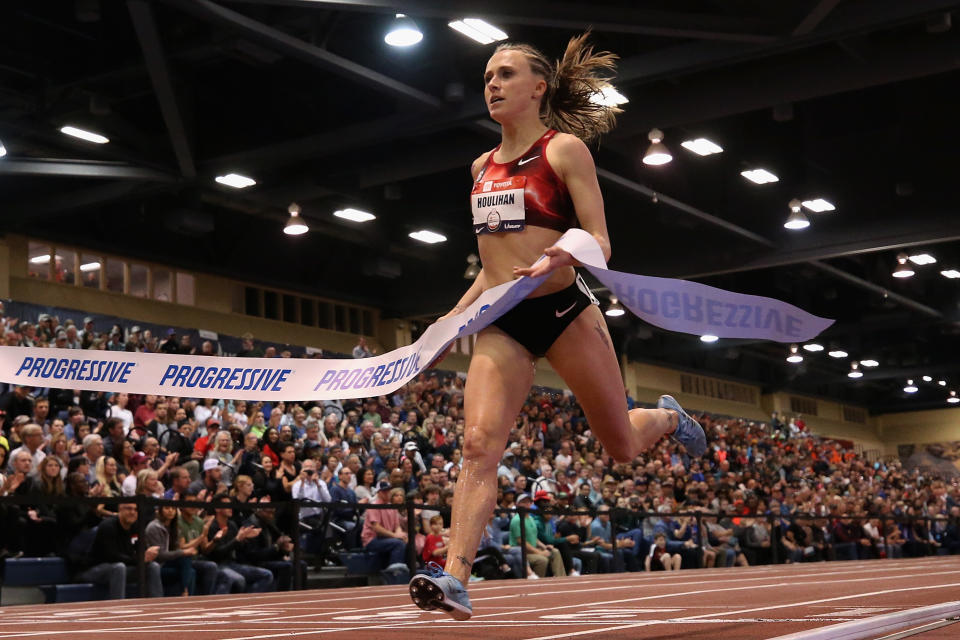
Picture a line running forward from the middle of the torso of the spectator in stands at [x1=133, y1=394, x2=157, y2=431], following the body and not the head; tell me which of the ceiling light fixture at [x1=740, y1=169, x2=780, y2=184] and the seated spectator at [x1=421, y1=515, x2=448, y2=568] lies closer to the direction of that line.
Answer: the seated spectator

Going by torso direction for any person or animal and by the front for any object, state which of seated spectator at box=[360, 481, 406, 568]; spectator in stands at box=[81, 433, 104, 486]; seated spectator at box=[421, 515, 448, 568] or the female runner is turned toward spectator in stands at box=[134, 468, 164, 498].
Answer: spectator in stands at box=[81, 433, 104, 486]

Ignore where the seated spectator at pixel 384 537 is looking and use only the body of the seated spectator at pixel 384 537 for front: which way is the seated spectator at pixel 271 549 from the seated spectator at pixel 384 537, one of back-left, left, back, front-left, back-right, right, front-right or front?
right

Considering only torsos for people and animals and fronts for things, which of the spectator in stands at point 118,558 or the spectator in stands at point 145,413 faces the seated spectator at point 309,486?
the spectator in stands at point 145,413

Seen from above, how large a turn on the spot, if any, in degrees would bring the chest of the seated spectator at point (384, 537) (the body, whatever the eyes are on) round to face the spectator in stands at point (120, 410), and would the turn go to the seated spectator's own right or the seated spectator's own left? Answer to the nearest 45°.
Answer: approximately 135° to the seated spectator's own right

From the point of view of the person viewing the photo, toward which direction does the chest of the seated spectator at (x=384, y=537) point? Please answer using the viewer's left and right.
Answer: facing the viewer and to the right of the viewer

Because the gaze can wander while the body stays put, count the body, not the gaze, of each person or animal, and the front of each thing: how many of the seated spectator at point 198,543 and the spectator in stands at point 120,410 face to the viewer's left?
0

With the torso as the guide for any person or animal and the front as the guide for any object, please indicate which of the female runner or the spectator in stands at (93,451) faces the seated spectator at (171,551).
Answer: the spectator in stands

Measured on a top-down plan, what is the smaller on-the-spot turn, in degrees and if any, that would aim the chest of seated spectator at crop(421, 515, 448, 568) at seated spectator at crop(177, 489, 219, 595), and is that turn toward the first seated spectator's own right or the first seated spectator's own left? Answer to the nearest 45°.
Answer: approximately 90° to the first seated spectator's own right

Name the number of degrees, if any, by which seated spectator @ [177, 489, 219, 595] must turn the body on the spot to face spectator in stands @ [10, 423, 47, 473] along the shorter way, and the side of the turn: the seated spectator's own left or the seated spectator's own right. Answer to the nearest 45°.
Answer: approximately 135° to the seated spectator's own right

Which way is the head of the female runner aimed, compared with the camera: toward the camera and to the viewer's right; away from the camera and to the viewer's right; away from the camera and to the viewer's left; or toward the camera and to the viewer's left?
toward the camera and to the viewer's left
